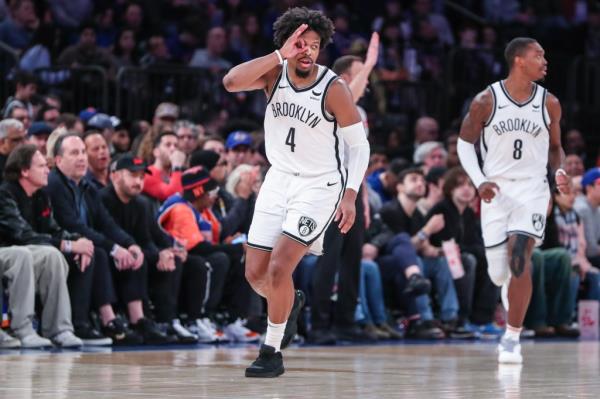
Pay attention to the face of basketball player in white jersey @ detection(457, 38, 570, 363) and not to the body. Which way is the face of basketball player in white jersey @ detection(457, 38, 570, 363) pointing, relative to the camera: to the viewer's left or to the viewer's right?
to the viewer's right

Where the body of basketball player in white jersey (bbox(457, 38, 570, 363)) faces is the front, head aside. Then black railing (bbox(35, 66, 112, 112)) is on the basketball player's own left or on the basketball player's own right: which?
on the basketball player's own right

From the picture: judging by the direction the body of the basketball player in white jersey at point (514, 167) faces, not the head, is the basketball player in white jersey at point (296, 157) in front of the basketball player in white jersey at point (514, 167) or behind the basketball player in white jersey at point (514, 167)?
in front

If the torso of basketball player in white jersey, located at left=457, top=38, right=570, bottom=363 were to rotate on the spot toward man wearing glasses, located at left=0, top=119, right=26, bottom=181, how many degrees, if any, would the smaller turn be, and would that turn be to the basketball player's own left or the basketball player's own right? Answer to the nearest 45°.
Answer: approximately 90° to the basketball player's own right

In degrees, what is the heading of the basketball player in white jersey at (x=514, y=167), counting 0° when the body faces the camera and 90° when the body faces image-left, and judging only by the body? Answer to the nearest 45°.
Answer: approximately 0°

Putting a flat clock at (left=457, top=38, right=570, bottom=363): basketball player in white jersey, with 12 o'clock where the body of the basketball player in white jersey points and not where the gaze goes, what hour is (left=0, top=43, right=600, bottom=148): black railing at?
The black railing is roughly at 5 o'clock from the basketball player in white jersey.
